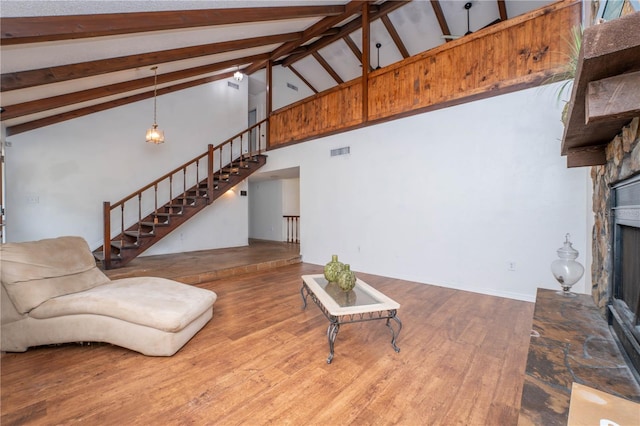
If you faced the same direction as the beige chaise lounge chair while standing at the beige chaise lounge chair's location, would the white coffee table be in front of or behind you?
in front

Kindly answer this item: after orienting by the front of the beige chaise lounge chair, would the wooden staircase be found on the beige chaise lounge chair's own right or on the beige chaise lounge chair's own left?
on the beige chaise lounge chair's own left

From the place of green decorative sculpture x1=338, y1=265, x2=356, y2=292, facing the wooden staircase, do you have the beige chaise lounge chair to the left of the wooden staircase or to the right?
left

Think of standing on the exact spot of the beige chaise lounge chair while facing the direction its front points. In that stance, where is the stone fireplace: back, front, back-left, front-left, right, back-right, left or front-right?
front

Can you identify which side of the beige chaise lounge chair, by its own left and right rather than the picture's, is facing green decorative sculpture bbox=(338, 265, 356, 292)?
front

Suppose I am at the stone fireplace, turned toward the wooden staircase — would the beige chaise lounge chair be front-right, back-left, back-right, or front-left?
front-left

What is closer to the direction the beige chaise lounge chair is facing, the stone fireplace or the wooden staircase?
the stone fireplace

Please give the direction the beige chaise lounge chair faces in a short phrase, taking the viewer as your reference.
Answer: facing the viewer and to the right of the viewer

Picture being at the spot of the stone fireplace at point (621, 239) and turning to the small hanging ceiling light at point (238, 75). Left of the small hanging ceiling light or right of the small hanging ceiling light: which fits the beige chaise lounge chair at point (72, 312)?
left

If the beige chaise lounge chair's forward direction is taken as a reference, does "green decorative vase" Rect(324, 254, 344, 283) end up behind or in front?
in front
